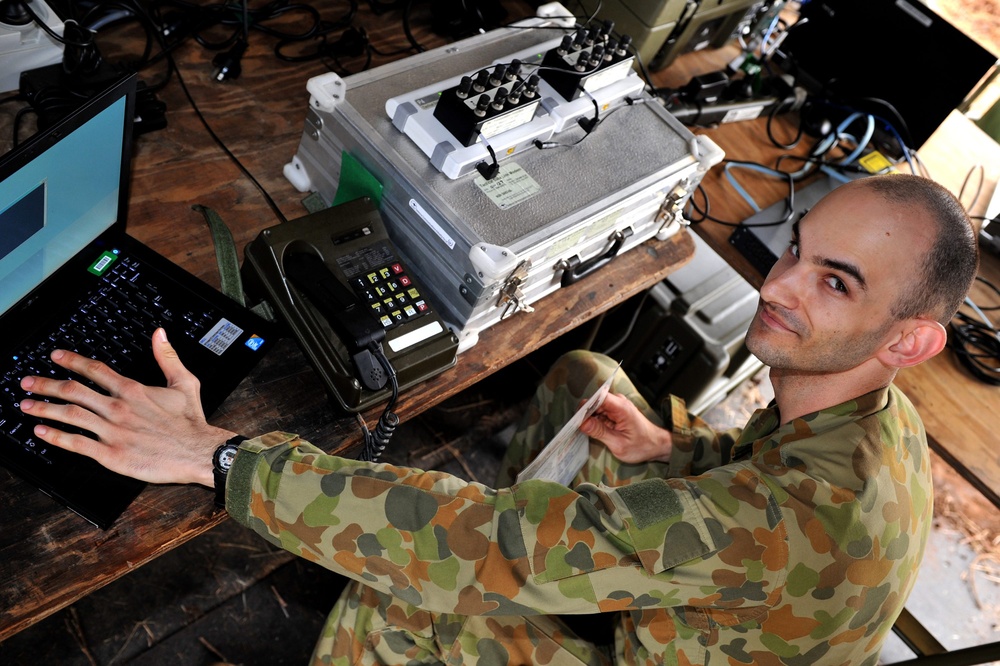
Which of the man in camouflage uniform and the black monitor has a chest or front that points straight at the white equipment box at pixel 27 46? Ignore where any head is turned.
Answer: the man in camouflage uniform

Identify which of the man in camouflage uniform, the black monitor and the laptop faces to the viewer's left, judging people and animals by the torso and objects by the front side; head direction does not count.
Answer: the man in camouflage uniform

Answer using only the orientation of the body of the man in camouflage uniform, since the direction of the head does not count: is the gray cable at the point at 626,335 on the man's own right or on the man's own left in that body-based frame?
on the man's own right

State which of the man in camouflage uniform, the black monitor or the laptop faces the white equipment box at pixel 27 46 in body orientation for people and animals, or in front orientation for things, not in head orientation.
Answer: the man in camouflage uniform

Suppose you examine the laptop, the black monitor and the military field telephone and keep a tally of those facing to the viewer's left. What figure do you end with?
0

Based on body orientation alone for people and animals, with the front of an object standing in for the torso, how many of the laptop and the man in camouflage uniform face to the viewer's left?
1

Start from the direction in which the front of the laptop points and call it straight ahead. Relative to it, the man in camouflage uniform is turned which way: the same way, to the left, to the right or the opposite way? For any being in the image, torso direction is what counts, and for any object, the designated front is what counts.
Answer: the opposite way

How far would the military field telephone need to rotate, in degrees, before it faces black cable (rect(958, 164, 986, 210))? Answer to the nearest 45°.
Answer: approximately 90° to its left

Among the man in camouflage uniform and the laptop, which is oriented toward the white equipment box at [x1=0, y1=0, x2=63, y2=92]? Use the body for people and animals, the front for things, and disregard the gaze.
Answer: the man in camouflage uniform

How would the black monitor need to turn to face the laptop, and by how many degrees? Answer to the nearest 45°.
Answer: approximately 135° to its right

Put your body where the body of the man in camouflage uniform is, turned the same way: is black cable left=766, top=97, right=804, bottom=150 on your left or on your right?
on your right

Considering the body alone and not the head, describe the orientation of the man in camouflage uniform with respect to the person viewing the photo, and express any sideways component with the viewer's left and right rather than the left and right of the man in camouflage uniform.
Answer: facing to the left of the viewer

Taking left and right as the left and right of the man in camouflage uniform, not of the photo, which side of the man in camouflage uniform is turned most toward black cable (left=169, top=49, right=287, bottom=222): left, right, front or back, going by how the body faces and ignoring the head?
front

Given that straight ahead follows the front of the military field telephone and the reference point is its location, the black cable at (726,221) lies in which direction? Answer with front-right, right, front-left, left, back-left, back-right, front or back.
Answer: left

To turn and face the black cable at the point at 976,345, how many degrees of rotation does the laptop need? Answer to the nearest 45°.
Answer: approximately 45° to its left

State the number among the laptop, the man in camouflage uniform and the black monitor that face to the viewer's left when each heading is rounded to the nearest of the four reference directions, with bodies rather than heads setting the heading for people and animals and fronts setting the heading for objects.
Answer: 1

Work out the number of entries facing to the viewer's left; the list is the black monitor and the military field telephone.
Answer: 0
